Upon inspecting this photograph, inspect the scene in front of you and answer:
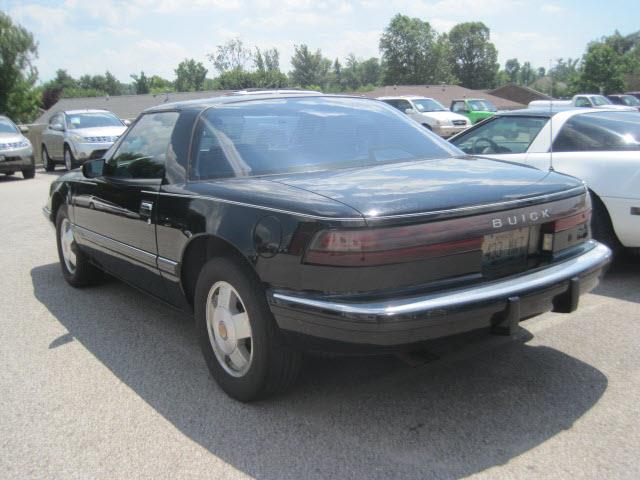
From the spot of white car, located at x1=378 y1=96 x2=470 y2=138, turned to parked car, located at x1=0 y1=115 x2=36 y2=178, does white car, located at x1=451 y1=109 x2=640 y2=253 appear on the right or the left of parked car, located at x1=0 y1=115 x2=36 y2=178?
left

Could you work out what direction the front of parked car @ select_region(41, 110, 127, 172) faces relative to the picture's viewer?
facing the viewer and to the right of the viewer

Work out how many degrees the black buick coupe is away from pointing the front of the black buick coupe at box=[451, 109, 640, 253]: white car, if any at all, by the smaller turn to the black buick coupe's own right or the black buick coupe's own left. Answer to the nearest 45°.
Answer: approximately 90° to the black buick coupe's own right

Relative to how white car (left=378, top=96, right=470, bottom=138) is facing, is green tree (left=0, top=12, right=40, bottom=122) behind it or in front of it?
behind

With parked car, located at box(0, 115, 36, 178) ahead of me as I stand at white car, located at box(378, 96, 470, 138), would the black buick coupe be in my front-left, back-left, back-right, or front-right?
front-left

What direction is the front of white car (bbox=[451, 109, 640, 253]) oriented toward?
to the viewer's left

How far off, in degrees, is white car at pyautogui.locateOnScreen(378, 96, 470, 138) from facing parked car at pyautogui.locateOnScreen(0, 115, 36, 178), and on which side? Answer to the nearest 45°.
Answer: approximately 90° to its right

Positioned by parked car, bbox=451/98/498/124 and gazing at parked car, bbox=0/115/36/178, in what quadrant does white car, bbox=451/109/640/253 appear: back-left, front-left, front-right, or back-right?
front-left

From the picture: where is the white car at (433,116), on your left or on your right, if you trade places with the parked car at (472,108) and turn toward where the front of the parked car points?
on your right

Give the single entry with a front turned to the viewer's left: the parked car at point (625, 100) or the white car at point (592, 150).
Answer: the white car

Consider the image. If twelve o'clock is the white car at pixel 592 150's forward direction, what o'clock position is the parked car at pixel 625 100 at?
The parked car is roughly at 3 o'clock from the white car.

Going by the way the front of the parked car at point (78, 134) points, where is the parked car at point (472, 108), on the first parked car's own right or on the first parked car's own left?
on the first parked car's own left

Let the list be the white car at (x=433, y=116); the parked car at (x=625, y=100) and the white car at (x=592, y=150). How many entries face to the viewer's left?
1

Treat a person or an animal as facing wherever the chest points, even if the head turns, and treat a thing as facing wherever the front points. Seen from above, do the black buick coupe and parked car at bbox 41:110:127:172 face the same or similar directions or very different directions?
very different directions

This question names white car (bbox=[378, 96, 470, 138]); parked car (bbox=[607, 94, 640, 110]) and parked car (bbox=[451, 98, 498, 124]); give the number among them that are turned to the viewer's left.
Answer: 0

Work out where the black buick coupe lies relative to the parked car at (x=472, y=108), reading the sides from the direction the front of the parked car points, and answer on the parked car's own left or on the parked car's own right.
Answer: on the parked car's own right

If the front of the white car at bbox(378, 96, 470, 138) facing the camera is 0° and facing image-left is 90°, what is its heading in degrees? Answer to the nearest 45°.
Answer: approximately 315°

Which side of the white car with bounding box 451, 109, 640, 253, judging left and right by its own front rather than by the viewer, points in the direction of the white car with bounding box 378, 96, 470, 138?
right
